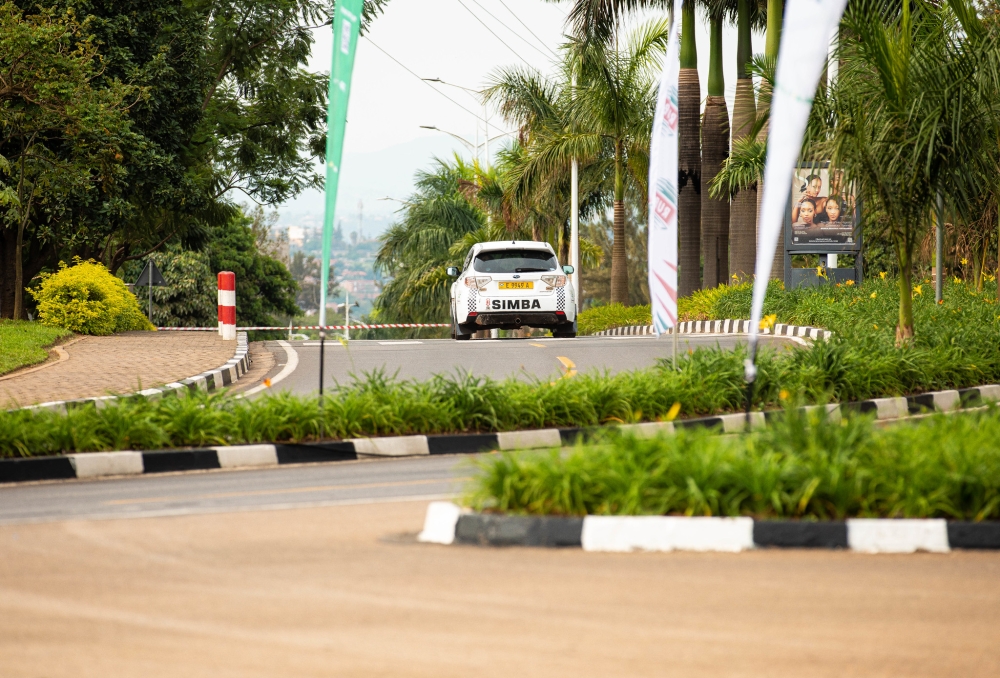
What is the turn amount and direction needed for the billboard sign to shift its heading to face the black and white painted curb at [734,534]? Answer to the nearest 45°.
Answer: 0° — it already faces it

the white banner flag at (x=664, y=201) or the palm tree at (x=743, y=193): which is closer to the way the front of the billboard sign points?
the white banner flag

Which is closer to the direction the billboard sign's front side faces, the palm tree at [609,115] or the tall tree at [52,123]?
the tall tree

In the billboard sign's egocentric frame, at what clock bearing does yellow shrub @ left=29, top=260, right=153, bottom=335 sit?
The yellow shrub is roughly at 2 o'clock from the billboard sign.

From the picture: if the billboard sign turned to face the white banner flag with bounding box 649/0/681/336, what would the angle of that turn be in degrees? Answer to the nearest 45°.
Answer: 0° — it already faces it

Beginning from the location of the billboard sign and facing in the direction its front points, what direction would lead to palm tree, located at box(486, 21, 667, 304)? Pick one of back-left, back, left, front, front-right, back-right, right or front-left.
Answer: back-right

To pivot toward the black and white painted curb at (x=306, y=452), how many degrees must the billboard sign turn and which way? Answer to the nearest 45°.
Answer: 0° — it already faces it

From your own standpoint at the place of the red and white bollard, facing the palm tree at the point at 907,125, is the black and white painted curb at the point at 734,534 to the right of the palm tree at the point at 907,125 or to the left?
right

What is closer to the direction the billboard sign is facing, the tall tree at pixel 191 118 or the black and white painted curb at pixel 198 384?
the black and white painted curb

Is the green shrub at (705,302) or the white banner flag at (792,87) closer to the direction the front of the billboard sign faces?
the white banner flag

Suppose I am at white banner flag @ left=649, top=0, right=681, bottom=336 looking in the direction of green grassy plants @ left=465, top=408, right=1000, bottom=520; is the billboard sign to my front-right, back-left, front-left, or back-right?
back-left

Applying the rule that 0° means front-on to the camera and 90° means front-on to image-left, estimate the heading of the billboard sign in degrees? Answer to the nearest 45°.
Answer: approximately 0°

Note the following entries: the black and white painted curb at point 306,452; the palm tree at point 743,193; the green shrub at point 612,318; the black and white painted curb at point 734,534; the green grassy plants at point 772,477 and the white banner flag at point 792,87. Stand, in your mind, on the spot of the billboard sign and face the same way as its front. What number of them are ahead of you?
4
